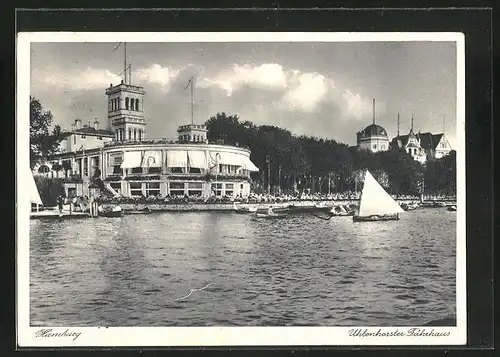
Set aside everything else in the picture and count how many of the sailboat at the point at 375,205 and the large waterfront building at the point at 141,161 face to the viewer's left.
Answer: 1

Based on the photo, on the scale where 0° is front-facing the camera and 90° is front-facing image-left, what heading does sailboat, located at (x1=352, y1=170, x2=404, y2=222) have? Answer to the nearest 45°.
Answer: approximately 90°

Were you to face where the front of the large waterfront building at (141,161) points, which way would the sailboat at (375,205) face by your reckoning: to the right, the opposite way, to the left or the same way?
to the right

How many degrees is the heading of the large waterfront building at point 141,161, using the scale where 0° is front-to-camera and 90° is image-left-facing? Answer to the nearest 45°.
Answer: approximately 0°

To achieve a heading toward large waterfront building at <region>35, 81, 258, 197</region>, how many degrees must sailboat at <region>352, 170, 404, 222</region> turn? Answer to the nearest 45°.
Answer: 0° — it already faces it

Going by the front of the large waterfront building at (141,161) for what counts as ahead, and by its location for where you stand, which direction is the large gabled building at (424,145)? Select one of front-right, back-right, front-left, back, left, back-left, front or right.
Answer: left

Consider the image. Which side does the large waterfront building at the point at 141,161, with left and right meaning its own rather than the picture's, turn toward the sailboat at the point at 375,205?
left

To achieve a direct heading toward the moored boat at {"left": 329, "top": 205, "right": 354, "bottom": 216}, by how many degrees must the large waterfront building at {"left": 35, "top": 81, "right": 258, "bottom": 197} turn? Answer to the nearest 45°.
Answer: approximately 90° to its left

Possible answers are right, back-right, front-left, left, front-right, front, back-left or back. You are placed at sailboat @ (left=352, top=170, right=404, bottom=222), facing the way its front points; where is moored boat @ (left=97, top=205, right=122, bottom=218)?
front

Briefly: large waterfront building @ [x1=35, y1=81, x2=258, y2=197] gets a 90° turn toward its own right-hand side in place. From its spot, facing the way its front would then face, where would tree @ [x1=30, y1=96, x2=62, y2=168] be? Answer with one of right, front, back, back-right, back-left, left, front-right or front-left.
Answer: front
